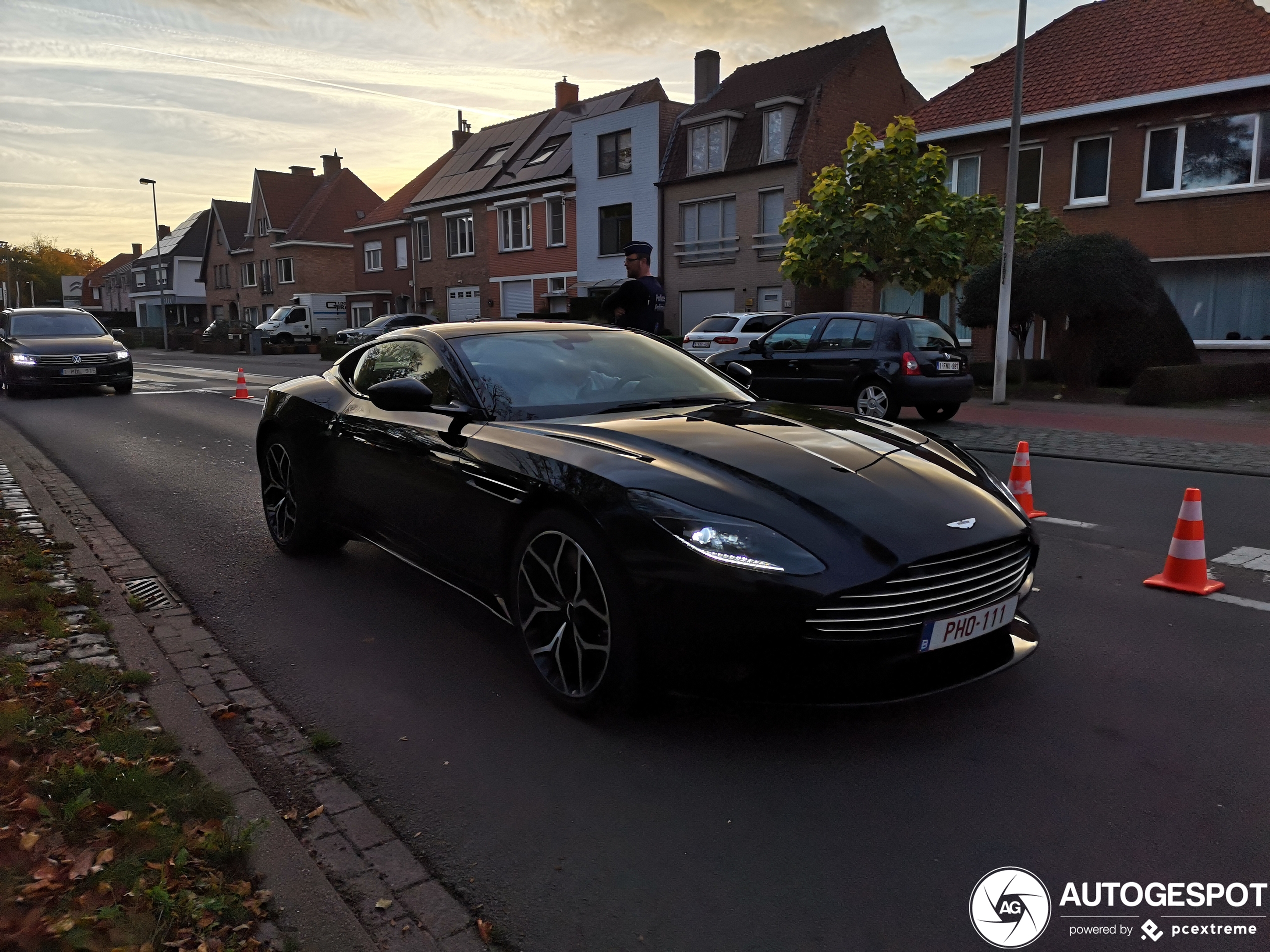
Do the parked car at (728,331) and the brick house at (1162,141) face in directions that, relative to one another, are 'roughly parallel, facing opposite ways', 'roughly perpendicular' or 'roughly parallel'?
roughly parallel, facing opposite ways

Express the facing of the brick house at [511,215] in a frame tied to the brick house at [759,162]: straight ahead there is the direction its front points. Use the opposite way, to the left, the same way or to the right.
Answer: the same way

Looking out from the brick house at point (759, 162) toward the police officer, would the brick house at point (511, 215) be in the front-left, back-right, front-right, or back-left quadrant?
back-right

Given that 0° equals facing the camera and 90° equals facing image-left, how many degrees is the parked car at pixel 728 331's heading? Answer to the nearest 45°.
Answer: approximately 225°

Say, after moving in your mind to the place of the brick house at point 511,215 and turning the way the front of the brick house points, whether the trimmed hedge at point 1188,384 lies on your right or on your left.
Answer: on your left

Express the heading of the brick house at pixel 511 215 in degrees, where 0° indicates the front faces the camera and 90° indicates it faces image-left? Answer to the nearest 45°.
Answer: approximately 45°

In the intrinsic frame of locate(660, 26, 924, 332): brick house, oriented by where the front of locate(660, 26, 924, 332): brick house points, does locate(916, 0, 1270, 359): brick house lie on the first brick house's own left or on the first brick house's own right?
on the first brick house's own left

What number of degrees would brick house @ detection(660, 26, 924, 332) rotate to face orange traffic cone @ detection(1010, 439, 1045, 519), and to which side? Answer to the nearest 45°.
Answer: approximately 45° to its left

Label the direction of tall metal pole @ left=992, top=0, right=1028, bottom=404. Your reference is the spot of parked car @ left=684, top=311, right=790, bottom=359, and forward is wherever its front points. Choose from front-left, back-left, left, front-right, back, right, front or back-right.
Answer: right

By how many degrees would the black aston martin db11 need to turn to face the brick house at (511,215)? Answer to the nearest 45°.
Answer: approximately 135° to its left

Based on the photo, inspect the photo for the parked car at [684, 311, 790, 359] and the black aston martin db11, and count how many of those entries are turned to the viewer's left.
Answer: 0

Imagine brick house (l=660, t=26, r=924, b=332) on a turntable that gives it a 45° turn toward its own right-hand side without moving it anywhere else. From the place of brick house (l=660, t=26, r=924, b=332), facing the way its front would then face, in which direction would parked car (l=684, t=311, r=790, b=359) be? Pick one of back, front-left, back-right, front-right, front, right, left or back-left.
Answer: left

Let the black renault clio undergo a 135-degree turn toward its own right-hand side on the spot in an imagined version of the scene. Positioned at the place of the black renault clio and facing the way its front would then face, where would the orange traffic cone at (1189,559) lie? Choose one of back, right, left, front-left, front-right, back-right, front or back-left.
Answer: right

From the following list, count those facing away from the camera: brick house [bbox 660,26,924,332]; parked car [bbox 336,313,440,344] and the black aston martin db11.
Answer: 0

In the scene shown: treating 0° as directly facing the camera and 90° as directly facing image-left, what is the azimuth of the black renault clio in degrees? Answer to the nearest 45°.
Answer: approximately 135°

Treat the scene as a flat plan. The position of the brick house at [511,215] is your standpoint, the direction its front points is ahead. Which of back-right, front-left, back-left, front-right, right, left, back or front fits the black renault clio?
front-left

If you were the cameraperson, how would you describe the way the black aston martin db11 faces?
facing the viewer and to the right of the viewer

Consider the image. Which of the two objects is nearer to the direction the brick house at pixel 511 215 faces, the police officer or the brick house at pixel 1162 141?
the police officer

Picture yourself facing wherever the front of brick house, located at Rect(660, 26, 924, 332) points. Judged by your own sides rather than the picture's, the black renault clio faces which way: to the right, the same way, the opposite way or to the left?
to the right

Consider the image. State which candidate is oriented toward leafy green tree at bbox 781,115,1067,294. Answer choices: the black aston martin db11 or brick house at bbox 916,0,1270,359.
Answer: the brick house

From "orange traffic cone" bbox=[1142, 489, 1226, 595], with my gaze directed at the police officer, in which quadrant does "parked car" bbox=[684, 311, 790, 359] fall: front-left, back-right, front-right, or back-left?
front-right

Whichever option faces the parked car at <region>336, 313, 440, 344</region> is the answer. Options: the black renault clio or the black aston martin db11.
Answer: the black renault clio
